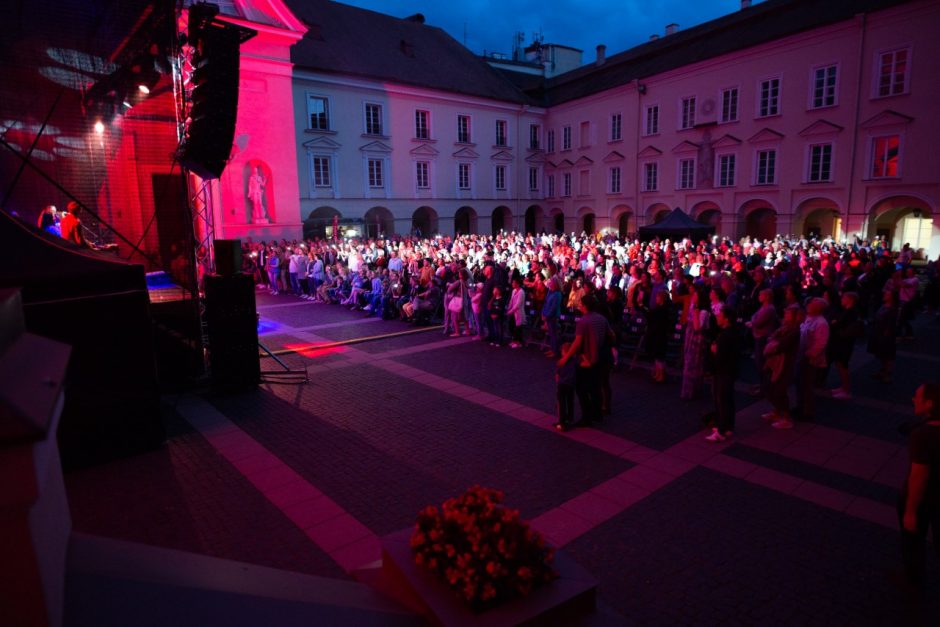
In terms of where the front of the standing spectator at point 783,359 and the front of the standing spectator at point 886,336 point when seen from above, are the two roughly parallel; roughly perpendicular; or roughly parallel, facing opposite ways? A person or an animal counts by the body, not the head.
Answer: roughly parallel

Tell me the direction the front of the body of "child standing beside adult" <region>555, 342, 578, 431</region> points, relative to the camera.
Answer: to the viewer's left

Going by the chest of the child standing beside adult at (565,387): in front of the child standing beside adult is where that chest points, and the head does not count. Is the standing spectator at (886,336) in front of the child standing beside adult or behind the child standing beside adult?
behind

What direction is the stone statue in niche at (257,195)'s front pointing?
toward the camera

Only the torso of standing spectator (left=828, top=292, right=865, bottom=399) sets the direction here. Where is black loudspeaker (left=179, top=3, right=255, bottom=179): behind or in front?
in front

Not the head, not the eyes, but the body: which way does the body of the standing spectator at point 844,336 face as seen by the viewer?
to the viewer's left

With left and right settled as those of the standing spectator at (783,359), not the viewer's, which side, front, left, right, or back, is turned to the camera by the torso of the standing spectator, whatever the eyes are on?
left

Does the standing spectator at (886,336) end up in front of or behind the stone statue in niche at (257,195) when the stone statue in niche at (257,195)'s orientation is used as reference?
in front

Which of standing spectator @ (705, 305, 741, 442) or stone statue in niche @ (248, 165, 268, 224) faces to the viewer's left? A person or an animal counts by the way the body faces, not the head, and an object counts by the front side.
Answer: the standing spectator

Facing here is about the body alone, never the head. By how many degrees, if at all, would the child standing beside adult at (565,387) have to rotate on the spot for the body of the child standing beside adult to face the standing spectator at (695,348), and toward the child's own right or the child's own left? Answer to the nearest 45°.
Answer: approximately 135° to the child's own right

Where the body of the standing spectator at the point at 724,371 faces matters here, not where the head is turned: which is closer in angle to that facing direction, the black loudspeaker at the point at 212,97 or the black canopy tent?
the black loudspeaker

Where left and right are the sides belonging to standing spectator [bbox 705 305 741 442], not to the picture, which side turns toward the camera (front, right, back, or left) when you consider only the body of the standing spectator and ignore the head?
left

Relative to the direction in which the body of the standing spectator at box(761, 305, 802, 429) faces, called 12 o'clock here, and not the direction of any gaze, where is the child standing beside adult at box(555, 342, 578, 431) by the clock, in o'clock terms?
The child standing beside adult is roughly at 11 o'clock from the standing spectator.

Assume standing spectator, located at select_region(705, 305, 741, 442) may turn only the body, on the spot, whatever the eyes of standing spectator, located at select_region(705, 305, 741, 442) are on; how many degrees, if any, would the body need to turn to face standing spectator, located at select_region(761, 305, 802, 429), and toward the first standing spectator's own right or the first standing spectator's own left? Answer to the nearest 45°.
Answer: approximately 135° to the first standing spectator's own right

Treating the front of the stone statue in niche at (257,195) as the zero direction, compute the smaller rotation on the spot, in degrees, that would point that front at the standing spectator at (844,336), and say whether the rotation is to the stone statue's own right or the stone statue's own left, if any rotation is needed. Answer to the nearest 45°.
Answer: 0° — it already faces them

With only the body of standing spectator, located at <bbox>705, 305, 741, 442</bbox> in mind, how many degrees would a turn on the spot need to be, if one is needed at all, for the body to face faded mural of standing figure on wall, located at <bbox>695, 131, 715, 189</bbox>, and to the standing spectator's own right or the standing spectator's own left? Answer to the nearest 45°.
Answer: approximately 90° to the standing spectator's own right

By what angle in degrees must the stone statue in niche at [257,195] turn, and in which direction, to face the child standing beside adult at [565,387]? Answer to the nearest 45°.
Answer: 0° — it already faces them

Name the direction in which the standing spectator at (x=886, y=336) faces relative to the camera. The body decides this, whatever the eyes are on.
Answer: to the viewer's left

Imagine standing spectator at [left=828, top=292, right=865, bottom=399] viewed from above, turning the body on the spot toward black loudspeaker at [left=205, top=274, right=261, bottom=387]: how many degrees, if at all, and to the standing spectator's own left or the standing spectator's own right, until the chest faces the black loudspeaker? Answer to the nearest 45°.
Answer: approximately 45° to the standing spectator's own left
